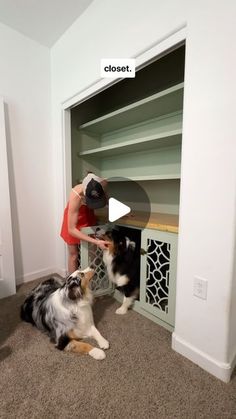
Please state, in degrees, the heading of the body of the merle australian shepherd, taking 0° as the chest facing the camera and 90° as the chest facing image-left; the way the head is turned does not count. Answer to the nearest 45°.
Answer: approximately 315°

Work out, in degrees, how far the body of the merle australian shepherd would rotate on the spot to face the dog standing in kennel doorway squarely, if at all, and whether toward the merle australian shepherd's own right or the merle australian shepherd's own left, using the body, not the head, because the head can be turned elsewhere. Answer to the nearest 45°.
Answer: approximately 90° to the merle australian shepherd's own left
